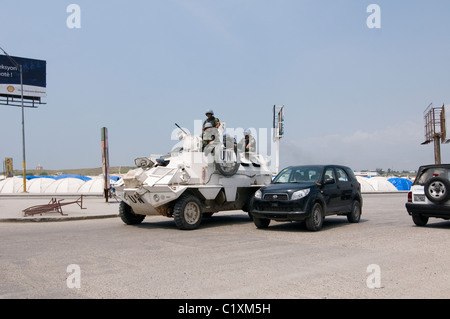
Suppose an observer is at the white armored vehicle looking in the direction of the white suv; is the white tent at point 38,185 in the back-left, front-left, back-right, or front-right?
back-left

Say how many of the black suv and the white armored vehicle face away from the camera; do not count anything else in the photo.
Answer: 0

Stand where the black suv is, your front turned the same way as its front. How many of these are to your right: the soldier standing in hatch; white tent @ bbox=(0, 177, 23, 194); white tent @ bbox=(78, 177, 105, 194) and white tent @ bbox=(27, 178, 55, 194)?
4

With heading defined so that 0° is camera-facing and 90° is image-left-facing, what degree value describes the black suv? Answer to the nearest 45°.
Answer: approximately 45°

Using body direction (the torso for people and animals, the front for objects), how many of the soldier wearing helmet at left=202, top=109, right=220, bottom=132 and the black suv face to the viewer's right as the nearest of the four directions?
0

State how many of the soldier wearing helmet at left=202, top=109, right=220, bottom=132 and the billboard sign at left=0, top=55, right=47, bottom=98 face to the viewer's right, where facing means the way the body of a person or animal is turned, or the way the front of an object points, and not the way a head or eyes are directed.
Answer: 0

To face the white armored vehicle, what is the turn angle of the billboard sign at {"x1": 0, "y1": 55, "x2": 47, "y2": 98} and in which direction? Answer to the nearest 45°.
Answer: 0° — it already faces it

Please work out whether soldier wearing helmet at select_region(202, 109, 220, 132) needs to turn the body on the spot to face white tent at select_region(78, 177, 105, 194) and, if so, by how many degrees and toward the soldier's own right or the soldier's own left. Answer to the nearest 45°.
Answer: approximately 135° to the soldier's own right

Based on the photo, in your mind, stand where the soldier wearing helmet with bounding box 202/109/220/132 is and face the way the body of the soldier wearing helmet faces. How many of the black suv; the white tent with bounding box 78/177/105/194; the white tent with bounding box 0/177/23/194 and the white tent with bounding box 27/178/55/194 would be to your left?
1

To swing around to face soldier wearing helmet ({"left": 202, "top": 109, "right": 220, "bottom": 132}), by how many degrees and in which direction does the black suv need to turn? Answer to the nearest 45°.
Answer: approximately 90° to its right
